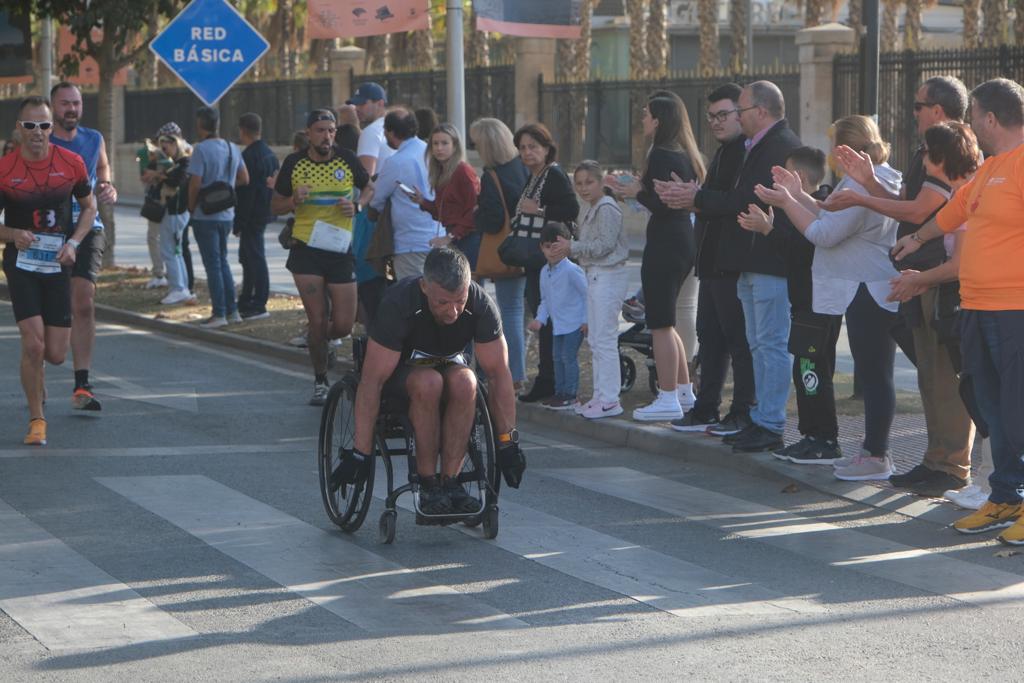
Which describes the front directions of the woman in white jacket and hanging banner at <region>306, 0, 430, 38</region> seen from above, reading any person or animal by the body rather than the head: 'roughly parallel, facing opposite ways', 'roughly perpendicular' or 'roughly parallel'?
roughly perpendicular

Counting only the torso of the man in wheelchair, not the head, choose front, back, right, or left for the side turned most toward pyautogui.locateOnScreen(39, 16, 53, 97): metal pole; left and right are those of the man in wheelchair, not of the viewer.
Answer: back

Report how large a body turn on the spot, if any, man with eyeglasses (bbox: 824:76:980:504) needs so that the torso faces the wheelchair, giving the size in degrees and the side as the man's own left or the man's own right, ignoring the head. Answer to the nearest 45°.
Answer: approximately 45° to the man's own left

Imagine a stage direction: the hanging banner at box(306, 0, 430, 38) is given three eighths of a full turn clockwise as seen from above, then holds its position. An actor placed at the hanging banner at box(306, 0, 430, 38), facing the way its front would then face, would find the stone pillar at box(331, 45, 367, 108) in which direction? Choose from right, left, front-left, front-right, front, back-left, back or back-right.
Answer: front-right

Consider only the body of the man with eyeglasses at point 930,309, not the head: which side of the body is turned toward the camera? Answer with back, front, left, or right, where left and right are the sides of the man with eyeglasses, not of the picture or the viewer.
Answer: left

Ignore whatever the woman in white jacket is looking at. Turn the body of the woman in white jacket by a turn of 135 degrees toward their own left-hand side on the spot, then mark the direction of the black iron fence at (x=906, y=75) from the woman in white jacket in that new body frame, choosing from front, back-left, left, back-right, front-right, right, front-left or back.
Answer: back-left

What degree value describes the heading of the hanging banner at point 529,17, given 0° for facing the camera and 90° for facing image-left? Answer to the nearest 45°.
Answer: approximately 0°

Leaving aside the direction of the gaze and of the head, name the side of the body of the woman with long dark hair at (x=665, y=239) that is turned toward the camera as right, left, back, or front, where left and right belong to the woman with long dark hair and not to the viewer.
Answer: left

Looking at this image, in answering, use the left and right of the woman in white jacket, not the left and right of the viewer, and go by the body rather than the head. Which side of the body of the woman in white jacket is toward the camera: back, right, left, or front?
left

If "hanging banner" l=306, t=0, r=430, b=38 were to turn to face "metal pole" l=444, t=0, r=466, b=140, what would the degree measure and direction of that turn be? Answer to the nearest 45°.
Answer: approximately 45° to its left

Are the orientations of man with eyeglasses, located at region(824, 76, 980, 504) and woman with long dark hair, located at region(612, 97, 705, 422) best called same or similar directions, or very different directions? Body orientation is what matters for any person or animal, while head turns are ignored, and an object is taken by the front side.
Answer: same or similar directions

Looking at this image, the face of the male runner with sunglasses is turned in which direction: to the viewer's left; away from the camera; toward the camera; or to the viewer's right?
toward the camera

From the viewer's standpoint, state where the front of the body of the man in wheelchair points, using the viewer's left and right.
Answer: facing the viewer

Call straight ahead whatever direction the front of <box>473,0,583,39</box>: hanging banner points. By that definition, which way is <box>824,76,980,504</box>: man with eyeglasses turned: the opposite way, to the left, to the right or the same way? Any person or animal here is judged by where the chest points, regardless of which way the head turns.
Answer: to the right

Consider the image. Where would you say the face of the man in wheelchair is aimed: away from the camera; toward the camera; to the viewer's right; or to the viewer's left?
toward the camera
